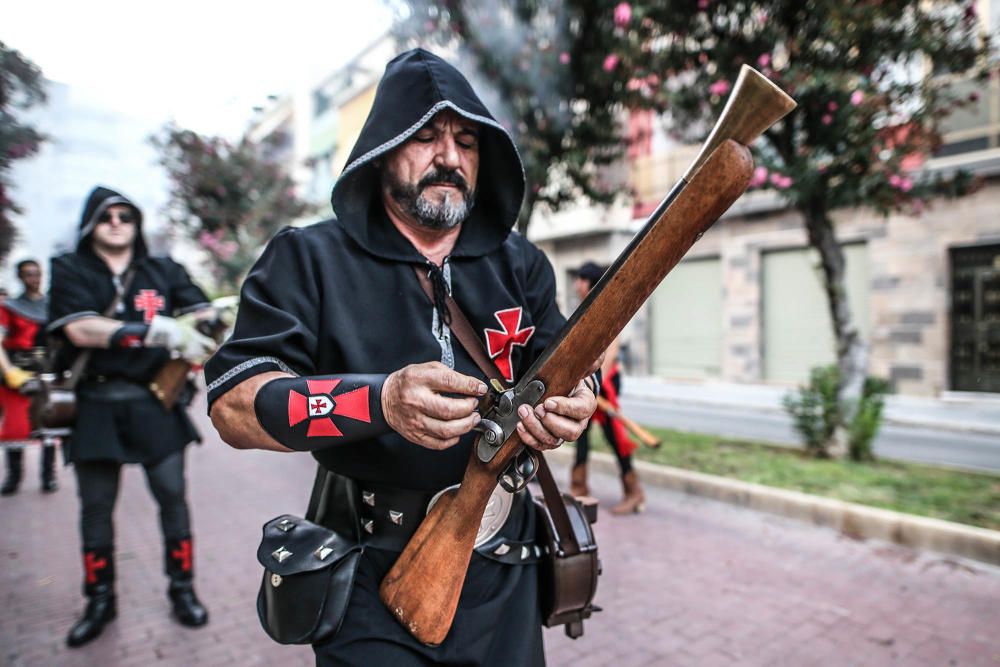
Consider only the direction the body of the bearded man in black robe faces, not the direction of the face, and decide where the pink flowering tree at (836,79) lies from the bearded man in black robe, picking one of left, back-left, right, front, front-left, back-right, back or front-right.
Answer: left

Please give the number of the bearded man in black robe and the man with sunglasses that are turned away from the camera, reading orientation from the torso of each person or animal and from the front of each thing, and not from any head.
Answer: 0

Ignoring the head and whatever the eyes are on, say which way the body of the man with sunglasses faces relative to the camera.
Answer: toward the camera

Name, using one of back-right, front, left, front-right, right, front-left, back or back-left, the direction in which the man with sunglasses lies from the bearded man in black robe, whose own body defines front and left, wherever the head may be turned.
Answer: back

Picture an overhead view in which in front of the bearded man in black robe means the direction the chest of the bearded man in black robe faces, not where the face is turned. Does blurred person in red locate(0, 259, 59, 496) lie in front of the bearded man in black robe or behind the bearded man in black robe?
behind

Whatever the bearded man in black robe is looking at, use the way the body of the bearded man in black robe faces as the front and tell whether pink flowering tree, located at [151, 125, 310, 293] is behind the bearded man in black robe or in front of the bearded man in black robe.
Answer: behind

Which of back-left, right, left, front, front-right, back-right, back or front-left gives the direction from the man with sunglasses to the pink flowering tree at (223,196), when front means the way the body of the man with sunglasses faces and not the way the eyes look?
back

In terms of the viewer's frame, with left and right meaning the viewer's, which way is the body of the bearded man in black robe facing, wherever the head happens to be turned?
facing the viewer and to the right of the viewer

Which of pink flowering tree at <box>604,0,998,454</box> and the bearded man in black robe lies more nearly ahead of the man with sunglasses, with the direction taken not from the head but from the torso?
the bearded man in black robe
